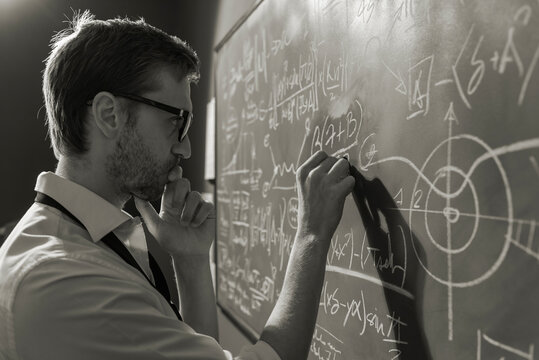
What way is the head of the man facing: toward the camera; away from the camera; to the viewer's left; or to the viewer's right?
to the viewer's right

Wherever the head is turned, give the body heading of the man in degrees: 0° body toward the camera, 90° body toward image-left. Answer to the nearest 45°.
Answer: approximately 270°
